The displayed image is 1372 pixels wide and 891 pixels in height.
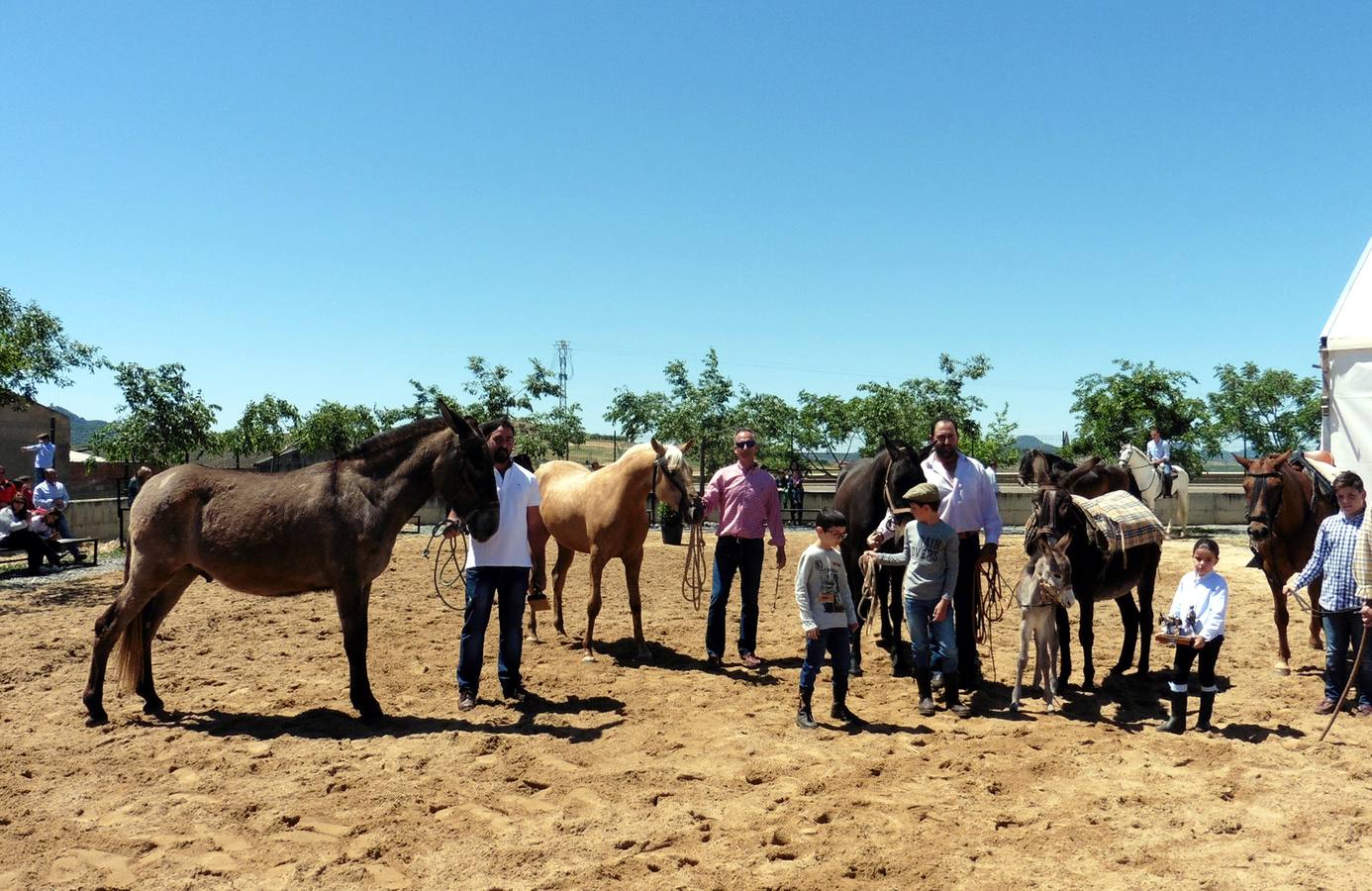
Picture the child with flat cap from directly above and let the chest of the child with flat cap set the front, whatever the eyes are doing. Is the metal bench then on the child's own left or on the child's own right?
on the child's own right

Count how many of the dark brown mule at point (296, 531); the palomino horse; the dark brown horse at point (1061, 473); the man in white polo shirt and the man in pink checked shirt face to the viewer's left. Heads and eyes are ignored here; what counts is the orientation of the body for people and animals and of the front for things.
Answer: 1

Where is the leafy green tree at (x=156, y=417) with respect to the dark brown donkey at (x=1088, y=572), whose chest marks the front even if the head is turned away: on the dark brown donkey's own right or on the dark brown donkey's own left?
on the dark brown donkey's own right

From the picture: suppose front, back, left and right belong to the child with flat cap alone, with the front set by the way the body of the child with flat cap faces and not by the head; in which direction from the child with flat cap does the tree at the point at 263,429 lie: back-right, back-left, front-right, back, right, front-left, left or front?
right

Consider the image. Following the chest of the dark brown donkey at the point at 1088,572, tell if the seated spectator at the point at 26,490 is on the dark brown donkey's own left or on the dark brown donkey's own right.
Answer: on the dark brown donkey's own right

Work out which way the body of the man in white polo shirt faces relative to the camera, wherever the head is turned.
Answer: toward the camera

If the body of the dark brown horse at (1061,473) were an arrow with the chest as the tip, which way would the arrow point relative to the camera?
to the viewer's left

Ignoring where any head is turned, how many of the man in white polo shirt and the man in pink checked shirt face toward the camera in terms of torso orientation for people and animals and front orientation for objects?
2

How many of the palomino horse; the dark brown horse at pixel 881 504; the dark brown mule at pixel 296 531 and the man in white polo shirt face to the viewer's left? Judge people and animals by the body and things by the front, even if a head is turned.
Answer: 0

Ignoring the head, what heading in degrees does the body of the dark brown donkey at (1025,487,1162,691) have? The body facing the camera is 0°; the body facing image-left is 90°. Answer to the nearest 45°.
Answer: approximately 45°

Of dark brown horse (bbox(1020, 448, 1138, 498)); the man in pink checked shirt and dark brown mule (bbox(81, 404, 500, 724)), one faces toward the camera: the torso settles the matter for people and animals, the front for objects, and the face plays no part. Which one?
the man in pink checked shirt

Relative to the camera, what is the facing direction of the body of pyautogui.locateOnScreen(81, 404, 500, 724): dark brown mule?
to the viewer's right

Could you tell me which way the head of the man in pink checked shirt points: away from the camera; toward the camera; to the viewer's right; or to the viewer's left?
toward the camera
